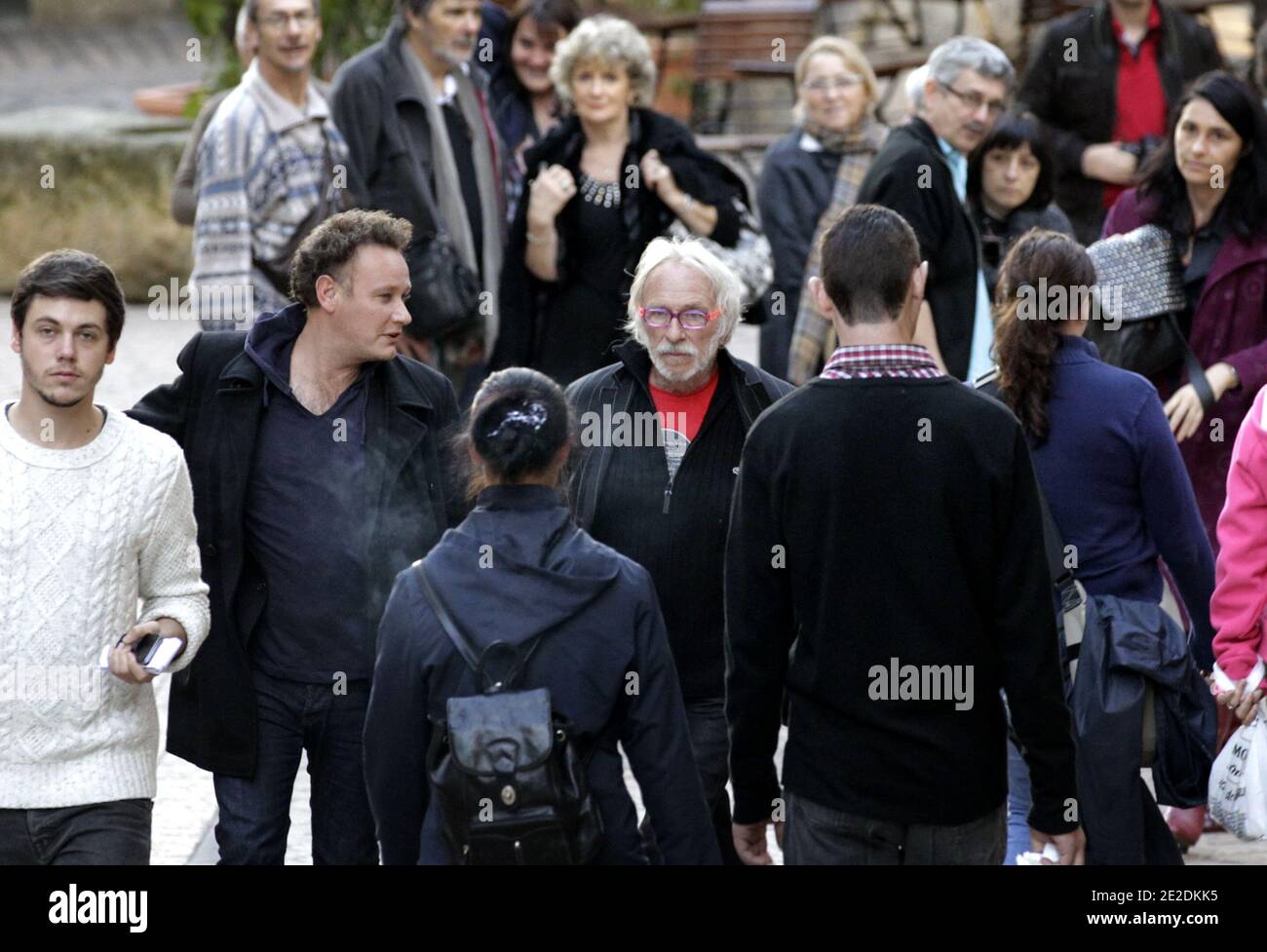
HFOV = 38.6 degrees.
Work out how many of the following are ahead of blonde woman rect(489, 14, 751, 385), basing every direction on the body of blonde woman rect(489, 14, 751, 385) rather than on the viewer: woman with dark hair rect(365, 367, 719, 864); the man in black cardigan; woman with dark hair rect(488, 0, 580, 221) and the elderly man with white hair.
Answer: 3

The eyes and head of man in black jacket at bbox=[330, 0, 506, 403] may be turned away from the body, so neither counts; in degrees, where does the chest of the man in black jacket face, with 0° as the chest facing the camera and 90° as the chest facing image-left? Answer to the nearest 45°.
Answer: approximately 315°

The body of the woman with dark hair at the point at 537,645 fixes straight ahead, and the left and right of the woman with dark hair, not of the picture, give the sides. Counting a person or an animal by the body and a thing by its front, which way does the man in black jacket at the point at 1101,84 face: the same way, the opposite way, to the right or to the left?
the opposite way

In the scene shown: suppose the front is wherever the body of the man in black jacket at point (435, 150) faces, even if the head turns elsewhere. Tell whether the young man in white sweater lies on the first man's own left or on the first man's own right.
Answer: on the first man's own right

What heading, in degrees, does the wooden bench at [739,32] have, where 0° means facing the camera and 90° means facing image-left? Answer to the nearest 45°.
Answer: approximately 0°

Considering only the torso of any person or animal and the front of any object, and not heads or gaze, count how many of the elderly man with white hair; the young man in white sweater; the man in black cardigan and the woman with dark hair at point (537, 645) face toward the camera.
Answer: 2

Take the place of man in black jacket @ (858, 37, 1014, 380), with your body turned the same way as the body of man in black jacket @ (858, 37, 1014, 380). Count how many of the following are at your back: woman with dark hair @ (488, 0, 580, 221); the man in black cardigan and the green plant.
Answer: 2

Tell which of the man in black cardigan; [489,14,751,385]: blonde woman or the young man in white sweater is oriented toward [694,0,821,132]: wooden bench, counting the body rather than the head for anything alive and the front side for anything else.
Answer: the man in black cardigan

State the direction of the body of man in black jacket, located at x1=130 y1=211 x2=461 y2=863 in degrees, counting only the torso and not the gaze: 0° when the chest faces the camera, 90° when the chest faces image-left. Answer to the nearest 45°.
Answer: approximately 0°

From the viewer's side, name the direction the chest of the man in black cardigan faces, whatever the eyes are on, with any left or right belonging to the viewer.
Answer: facing away from the viewer

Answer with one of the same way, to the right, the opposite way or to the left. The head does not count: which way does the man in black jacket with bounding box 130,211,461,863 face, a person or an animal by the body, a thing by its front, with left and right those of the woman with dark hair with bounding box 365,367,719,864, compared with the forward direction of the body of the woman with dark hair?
the opposite way
